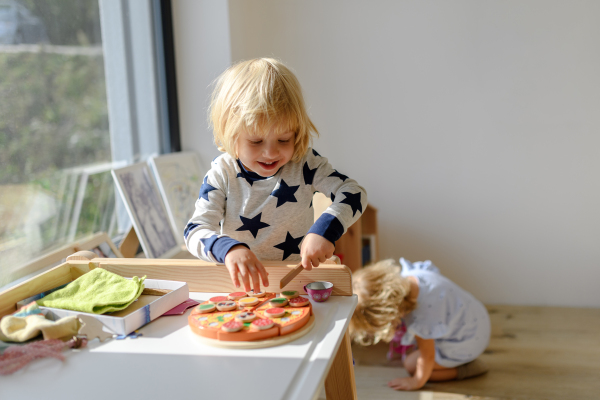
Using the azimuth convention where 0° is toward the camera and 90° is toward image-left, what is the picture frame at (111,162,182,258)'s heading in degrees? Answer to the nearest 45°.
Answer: approximately 315°

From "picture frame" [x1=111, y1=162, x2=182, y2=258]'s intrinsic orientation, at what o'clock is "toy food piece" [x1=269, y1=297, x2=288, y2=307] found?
The toy food piece is roughly at 1 o'clock from the picture frame.

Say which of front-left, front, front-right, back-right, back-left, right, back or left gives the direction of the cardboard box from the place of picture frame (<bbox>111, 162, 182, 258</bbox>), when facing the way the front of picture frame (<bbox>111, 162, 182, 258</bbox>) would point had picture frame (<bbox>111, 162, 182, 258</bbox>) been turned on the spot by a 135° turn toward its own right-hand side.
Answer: left

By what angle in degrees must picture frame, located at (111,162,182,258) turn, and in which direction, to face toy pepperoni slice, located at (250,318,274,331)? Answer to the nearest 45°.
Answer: approximately 45° to its right

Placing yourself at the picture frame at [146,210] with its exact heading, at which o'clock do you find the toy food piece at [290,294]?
The toy food piece is roughly at 1 o'clock from the picture frame.

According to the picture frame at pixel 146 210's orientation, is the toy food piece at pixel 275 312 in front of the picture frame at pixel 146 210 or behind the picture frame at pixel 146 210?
in front

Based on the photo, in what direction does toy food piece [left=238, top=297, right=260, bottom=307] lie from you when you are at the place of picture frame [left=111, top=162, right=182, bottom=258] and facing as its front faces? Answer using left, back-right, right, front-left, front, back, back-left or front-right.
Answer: front-right

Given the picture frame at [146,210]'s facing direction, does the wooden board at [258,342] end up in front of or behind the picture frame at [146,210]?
in front

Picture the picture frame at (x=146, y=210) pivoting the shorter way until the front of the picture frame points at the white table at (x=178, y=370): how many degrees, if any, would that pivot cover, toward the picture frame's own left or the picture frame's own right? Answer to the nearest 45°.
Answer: approximately 45° to the picture frame's own right
